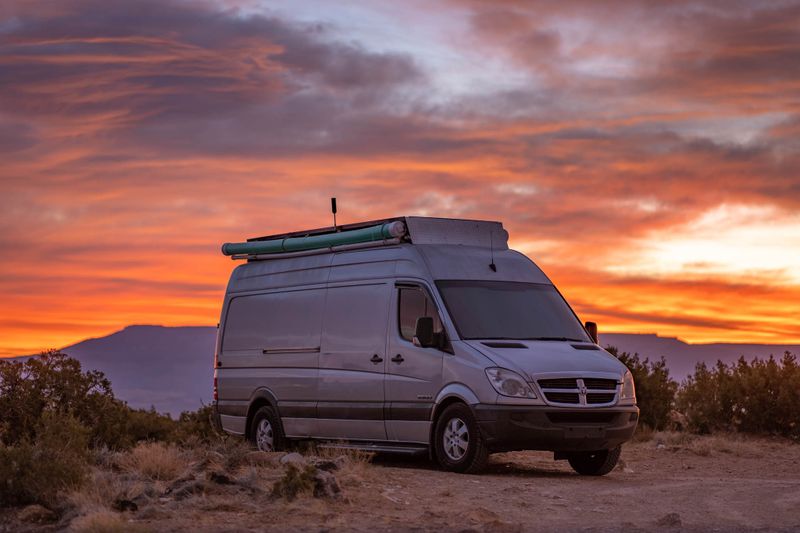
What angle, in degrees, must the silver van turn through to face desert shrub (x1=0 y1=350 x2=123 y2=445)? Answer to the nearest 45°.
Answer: approximately 180°

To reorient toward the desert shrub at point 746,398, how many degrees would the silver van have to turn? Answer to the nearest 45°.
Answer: approximately 90° to its left

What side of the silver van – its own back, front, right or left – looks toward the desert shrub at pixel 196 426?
back

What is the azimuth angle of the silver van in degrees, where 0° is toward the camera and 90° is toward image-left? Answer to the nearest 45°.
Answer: approximately 315°

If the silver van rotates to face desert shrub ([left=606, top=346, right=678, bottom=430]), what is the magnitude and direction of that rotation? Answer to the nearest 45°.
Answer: approximately 90° to its left

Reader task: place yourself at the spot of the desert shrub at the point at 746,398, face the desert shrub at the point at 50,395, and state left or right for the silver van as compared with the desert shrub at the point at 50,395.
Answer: left

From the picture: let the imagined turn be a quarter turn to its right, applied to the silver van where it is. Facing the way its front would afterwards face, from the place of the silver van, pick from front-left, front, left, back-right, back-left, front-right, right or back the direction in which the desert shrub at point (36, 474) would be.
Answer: front

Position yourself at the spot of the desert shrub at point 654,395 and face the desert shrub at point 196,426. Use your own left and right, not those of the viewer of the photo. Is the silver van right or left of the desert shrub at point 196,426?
left

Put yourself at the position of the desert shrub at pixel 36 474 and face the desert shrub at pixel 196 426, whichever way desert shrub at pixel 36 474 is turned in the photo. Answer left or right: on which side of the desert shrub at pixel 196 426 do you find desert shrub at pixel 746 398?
right
